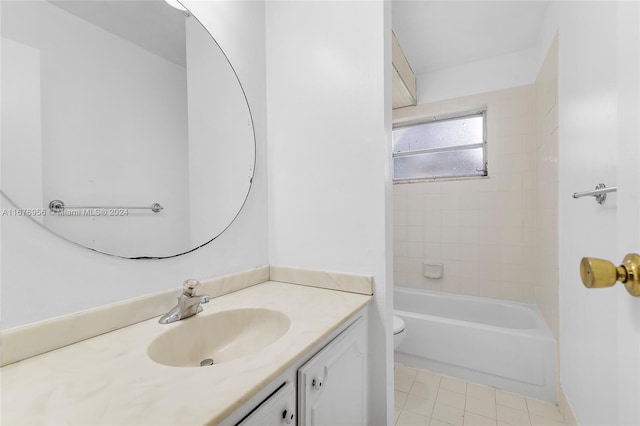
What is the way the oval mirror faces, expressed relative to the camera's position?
facing the viewer and to the right of the viewer

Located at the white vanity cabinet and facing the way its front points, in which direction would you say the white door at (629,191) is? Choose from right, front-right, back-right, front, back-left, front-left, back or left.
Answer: front

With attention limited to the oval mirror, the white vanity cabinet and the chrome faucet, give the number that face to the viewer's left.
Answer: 0

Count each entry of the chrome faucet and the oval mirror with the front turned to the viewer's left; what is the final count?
0

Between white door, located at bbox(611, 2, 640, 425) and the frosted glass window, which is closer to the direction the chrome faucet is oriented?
the white door

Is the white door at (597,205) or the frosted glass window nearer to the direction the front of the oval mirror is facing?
the white door

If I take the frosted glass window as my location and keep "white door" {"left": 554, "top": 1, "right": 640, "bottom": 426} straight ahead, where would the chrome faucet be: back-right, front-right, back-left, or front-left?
front-right

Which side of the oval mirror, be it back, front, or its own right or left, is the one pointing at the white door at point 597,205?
front

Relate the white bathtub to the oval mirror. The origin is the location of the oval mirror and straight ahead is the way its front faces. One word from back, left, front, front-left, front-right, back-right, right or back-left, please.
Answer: front-left
